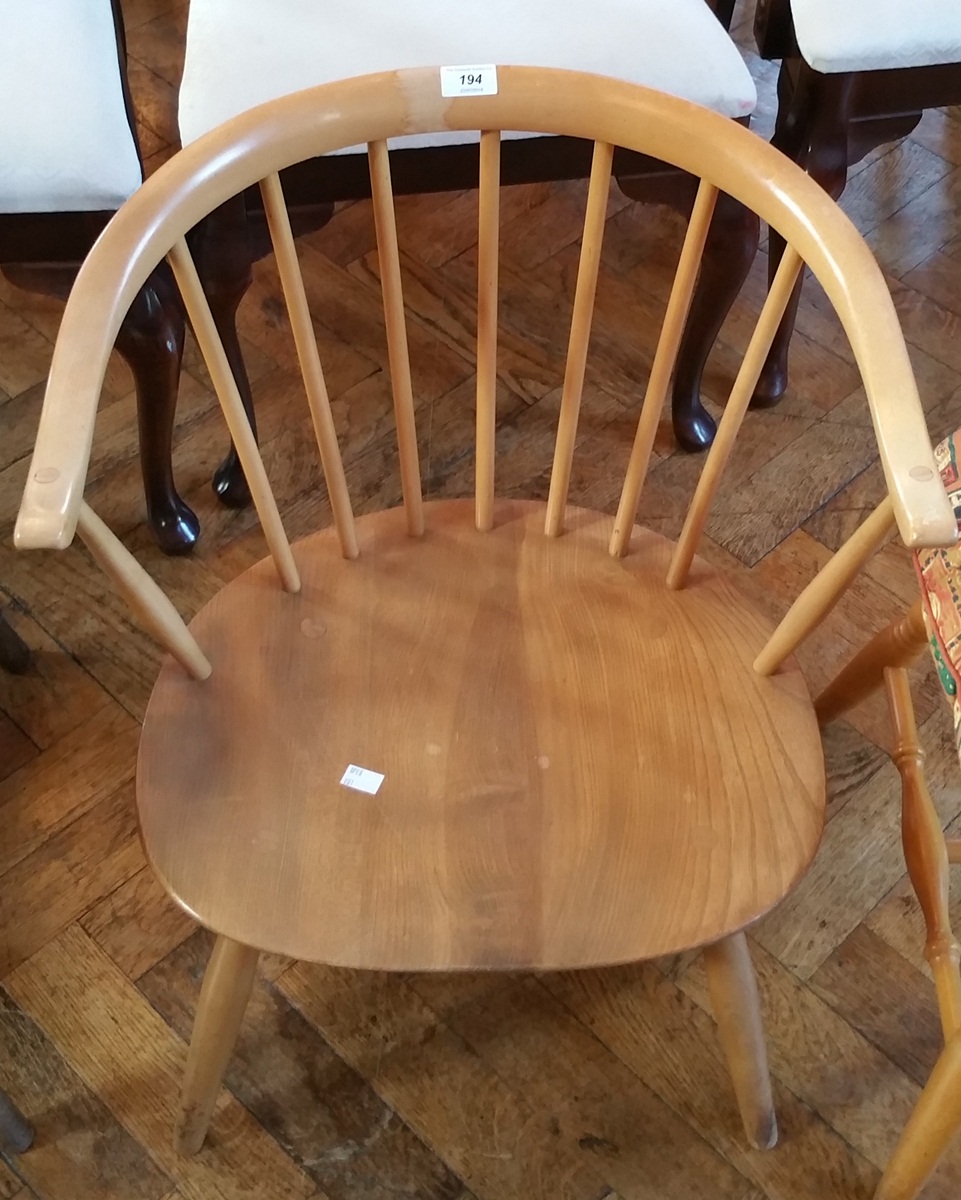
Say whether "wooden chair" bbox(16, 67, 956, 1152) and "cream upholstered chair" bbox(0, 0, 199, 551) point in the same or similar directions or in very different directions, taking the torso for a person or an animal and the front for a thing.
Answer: same or similar directions

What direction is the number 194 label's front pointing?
toward the camera

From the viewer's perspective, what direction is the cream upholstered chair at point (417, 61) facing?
toward the camera

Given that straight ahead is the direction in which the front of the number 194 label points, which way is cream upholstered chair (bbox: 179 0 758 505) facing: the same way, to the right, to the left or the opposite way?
the same way

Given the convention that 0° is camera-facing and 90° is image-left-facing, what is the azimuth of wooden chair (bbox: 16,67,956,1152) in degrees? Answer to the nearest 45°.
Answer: approximately 0°

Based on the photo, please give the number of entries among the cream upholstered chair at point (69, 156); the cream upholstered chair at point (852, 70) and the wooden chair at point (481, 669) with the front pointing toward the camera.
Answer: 3
